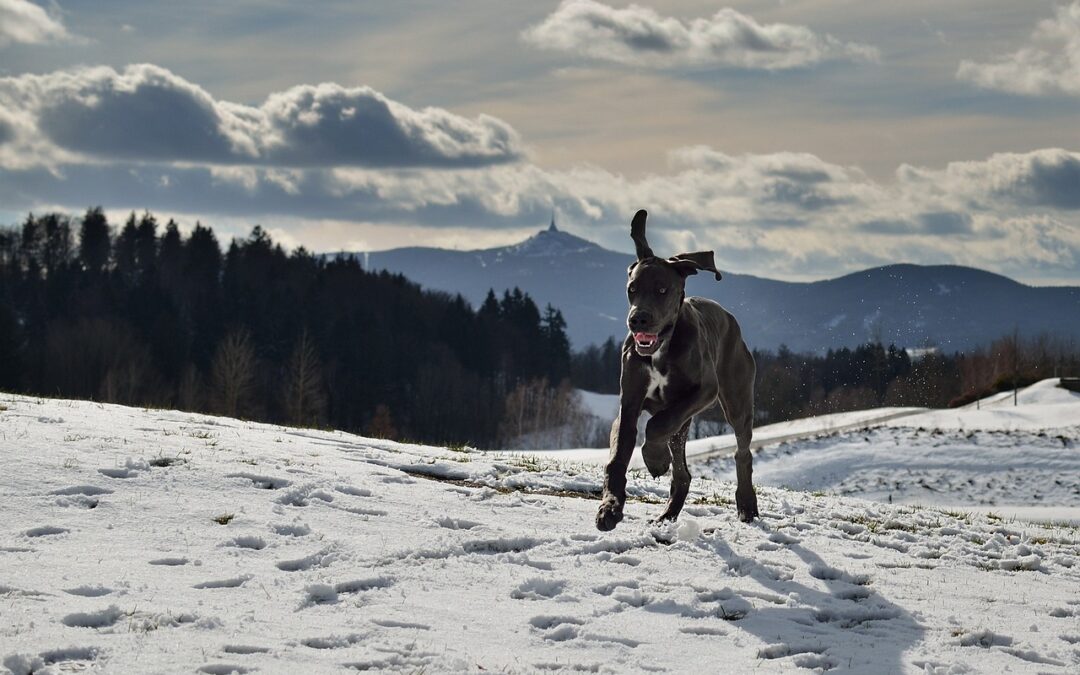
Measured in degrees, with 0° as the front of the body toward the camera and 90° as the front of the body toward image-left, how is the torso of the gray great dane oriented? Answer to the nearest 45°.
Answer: approximately 45°
